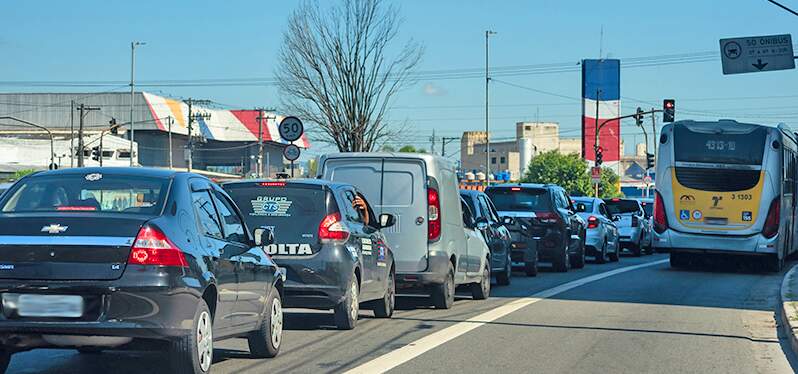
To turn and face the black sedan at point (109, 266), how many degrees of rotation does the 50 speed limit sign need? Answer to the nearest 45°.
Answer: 0° — it already faces it

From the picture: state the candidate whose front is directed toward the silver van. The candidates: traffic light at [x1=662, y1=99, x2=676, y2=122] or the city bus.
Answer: the traffic light

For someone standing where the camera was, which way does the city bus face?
facing away from the viewer

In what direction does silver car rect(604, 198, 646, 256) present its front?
away from the camera

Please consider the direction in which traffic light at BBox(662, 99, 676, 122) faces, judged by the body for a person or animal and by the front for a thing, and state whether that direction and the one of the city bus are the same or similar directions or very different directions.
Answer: very different directions

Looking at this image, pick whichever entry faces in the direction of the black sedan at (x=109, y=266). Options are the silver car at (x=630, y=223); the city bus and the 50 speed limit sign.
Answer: the 50 speed limit sign

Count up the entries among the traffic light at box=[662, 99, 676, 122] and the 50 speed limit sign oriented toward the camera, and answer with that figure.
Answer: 2

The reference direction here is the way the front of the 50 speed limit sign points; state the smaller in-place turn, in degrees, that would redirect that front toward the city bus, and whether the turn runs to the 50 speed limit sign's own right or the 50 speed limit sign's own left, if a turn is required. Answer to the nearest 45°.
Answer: approximately 90° to the 50 speed limit sign's own left

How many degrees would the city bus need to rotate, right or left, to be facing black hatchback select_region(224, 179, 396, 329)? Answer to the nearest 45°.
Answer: approximately 180°

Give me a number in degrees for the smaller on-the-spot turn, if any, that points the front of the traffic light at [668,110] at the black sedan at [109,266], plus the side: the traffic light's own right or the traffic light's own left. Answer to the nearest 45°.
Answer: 0° — it already faces it

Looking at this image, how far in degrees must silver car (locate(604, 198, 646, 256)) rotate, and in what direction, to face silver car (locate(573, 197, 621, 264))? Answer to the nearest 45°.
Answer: approximately 180°

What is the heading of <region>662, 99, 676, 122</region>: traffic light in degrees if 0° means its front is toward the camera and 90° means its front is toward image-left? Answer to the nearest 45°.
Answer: approximately 0°

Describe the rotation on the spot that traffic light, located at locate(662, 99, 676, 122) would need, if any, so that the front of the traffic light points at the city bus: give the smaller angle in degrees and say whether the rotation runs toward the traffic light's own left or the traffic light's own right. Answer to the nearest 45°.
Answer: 0° — it already faces it

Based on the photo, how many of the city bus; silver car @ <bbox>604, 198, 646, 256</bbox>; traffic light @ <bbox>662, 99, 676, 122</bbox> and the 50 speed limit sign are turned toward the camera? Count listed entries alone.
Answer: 2
